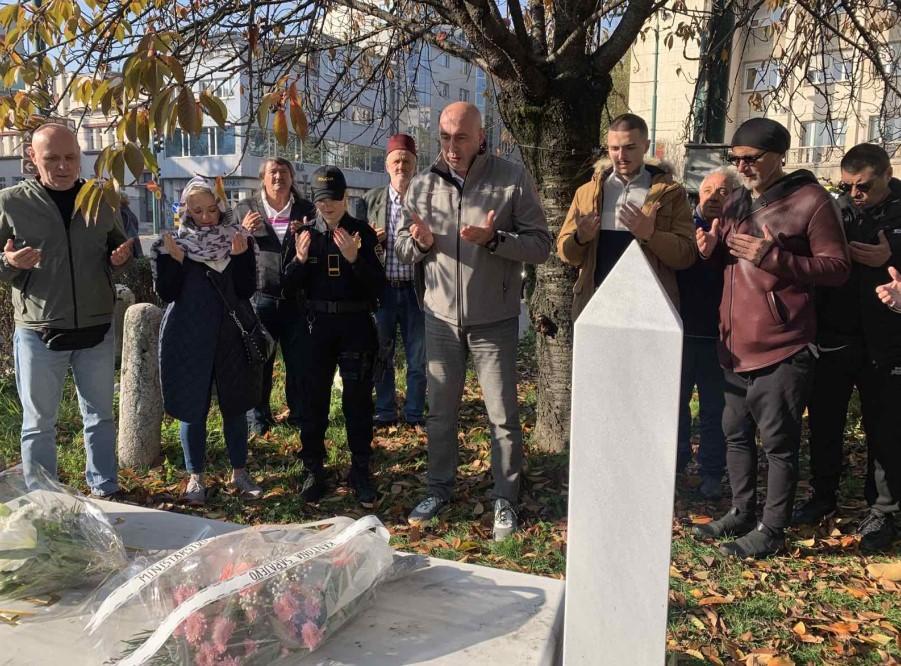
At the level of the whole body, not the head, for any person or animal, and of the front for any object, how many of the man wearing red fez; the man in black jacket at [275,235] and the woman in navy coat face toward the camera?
3

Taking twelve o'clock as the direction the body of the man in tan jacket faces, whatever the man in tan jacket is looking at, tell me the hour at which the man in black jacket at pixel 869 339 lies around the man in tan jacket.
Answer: The man in black jacket is roughly at 9 o'clock from the man in tan jacket.

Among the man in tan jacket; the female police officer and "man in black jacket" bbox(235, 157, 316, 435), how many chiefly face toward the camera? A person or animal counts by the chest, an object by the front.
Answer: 3

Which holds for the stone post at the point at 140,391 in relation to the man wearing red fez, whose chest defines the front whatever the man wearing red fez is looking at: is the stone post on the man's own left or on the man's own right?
on the man's own right

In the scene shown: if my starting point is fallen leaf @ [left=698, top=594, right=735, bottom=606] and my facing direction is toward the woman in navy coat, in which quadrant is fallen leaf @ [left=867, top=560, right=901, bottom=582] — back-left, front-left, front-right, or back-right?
back-right

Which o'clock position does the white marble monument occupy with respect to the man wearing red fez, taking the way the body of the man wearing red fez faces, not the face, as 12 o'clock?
The white marble monument is roughly at 12 o'clock from the man wearing red fez.

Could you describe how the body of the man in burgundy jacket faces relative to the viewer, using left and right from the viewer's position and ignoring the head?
facing the viewer and to the left of the viewer

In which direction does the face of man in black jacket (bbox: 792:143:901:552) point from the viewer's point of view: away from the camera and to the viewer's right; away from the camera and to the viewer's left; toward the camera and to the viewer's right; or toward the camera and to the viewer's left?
toward the camera and to the viewer's left
